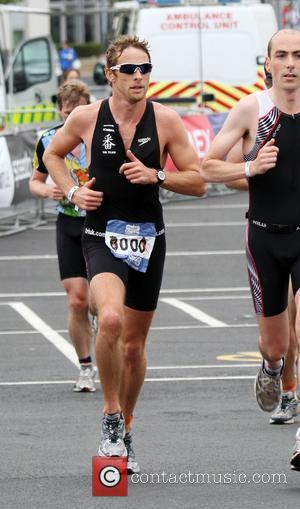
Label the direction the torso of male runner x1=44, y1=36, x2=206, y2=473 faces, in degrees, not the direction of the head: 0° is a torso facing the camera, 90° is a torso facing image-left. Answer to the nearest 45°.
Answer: approximately 0°

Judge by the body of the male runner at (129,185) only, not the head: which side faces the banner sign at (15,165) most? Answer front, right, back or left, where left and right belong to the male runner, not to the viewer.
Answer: back

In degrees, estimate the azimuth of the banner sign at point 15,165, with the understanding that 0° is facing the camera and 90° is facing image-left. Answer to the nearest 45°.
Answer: approximately 0°

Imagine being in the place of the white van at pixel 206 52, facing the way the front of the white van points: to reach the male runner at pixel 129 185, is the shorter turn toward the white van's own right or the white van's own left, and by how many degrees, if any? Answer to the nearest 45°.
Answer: approximately 180°

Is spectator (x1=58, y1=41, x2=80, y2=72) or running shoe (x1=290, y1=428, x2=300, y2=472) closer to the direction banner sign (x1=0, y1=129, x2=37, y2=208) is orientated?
the running shoe

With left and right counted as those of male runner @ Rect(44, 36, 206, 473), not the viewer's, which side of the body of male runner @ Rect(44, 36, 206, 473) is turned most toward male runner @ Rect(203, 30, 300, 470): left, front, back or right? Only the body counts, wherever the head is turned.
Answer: left

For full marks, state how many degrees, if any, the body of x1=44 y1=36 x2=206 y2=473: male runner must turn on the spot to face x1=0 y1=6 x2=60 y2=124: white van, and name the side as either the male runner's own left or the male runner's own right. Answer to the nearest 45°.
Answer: approximately 180°

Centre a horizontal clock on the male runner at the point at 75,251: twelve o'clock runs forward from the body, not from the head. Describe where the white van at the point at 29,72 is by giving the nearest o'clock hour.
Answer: The white van is roughly at 6 o'clock from the male runner.

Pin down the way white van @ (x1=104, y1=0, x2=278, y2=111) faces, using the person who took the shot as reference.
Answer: facing away from the viewer

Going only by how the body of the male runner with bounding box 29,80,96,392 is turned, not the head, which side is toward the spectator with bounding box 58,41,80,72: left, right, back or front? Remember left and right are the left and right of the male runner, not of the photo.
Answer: back
